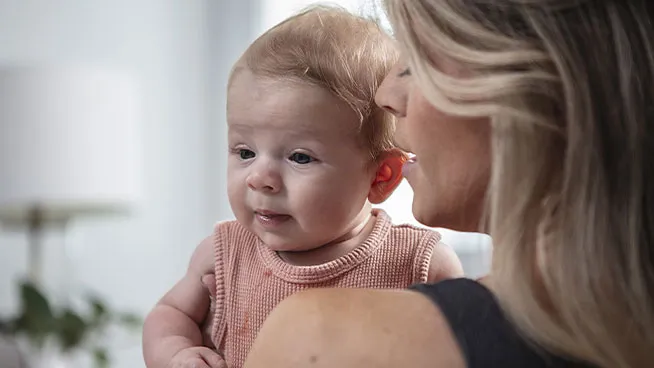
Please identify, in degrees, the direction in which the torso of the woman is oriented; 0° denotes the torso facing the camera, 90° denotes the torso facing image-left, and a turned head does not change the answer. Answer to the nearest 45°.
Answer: approximately 135°

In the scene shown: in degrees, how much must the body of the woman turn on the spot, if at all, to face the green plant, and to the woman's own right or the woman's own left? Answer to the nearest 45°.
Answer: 0° — they already face it
